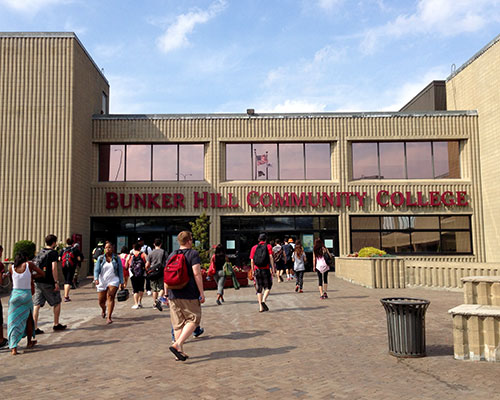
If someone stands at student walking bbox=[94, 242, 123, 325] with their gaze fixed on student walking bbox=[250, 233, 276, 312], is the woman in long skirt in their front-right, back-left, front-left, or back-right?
back-right

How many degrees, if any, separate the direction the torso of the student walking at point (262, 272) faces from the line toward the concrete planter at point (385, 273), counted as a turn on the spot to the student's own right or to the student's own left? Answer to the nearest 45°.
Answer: approximately 45° to the student's own right

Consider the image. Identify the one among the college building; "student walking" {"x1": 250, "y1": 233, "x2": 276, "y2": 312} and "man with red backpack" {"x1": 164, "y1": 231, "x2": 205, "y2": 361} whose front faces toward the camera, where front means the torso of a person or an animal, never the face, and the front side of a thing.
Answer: the college building

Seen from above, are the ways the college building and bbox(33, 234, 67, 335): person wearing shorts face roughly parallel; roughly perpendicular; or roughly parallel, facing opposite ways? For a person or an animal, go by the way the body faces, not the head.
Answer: roughly parallel, facing opposite ways

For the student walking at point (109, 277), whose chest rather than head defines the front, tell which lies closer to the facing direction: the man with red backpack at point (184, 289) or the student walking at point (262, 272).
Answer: the man with red backpack

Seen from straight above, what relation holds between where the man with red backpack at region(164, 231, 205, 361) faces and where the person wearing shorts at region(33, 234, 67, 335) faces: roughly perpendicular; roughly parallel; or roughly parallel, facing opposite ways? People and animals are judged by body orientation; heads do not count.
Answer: roughly parallel

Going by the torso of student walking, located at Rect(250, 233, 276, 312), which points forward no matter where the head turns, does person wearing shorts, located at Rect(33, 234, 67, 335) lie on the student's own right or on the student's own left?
on the student's own left

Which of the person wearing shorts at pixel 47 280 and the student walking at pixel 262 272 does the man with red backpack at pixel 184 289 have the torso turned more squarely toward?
the student walking

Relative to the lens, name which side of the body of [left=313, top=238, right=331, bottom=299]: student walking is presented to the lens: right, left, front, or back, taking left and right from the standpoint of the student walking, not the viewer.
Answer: back

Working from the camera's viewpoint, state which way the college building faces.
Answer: facing the viewer

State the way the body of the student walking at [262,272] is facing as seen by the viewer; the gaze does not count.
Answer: away from the camera

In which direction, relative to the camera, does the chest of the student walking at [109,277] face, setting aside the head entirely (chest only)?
toward the camera

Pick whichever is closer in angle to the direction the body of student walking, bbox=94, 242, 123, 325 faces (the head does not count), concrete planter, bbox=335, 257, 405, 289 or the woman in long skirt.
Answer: the woman in long skirt

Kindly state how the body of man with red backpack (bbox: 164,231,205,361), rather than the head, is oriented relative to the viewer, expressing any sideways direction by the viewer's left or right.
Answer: facing away from the viewer and to the right of the viewer
